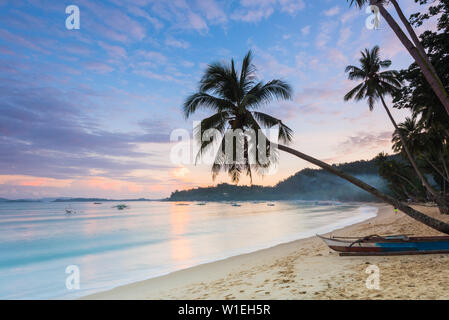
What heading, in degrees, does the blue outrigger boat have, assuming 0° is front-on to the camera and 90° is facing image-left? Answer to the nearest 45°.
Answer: approximately 90°

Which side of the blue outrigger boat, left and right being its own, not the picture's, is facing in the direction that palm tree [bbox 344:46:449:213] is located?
right
